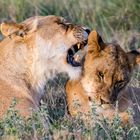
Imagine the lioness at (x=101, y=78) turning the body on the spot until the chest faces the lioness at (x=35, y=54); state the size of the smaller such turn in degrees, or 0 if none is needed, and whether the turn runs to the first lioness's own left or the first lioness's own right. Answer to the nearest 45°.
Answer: approximately 135° to the first lioness's own right

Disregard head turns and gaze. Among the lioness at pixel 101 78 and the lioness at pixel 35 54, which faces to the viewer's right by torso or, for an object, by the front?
the lioness at pixel 35 54

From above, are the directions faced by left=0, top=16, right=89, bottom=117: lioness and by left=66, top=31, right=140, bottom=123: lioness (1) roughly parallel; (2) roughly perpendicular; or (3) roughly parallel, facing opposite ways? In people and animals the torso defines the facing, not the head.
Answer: roughly perpendicular

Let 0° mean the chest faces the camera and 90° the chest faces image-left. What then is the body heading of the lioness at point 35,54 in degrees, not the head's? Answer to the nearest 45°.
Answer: approximately 270°

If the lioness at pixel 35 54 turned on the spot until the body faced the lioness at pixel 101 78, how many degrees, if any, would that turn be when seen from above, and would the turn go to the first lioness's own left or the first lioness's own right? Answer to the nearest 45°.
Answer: approximately 45° to the first lioness's own right

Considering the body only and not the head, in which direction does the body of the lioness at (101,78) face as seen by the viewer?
toward the camera

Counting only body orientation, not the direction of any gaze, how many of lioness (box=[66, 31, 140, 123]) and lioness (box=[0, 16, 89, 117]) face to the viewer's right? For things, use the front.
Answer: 1
